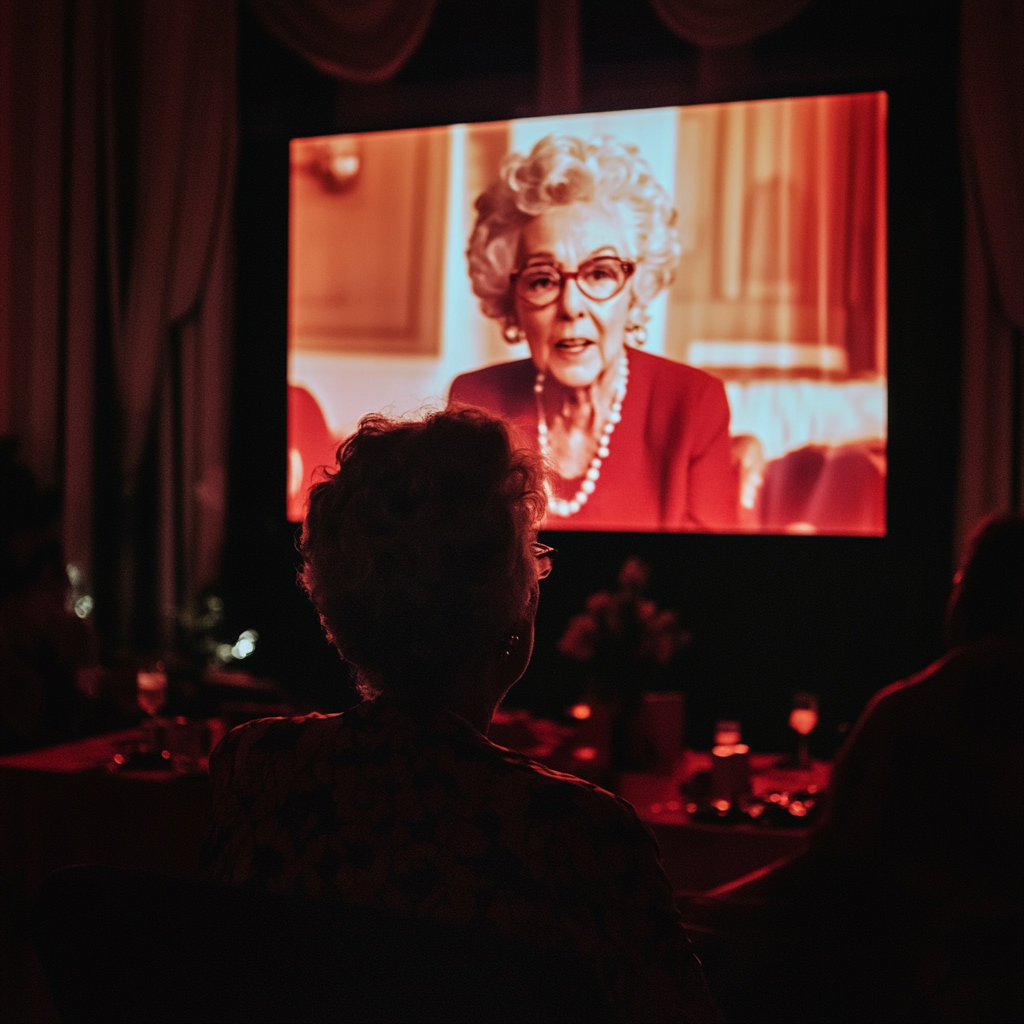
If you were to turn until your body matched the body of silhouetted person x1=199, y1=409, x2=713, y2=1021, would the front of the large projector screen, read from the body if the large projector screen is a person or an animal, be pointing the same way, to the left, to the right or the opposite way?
the opposite way

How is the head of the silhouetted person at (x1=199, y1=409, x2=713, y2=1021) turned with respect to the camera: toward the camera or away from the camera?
away from the camera

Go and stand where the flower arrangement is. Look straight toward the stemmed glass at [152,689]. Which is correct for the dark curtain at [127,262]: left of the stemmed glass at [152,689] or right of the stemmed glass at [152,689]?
right

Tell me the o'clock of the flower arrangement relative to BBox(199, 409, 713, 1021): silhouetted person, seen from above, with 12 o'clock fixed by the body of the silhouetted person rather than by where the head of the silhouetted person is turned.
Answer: The flower arrangement is roughly at 11 o'clock from the silhouetted person.

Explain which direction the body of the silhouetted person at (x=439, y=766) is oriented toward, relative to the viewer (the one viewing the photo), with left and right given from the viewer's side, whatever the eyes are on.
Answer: facing away from the viewer and to the right of the viewer

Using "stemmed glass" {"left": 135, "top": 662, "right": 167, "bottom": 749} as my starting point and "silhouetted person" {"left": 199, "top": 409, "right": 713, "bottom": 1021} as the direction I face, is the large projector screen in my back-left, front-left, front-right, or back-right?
back-left

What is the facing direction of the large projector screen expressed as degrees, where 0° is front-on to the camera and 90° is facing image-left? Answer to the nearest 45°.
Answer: approximately 45°

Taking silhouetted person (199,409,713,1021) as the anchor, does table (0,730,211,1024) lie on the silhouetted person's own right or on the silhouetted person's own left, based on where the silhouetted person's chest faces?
on the silhouetted person's own left

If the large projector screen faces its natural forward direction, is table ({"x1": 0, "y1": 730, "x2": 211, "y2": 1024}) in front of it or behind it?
in front

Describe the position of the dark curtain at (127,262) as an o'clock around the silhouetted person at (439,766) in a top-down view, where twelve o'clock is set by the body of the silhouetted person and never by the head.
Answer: The dark curtain is roughly at 10 o'clock from the silhouetted person.

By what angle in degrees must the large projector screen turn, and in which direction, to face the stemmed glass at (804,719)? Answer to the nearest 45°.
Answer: approximately 45° to its left

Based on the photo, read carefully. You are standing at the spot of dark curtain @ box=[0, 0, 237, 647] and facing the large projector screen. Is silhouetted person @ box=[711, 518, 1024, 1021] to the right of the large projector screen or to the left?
right

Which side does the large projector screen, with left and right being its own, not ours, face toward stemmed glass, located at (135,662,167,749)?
front

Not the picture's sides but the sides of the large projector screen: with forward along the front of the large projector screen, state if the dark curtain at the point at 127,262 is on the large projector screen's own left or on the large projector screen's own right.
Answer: on the large projector screen's own right
